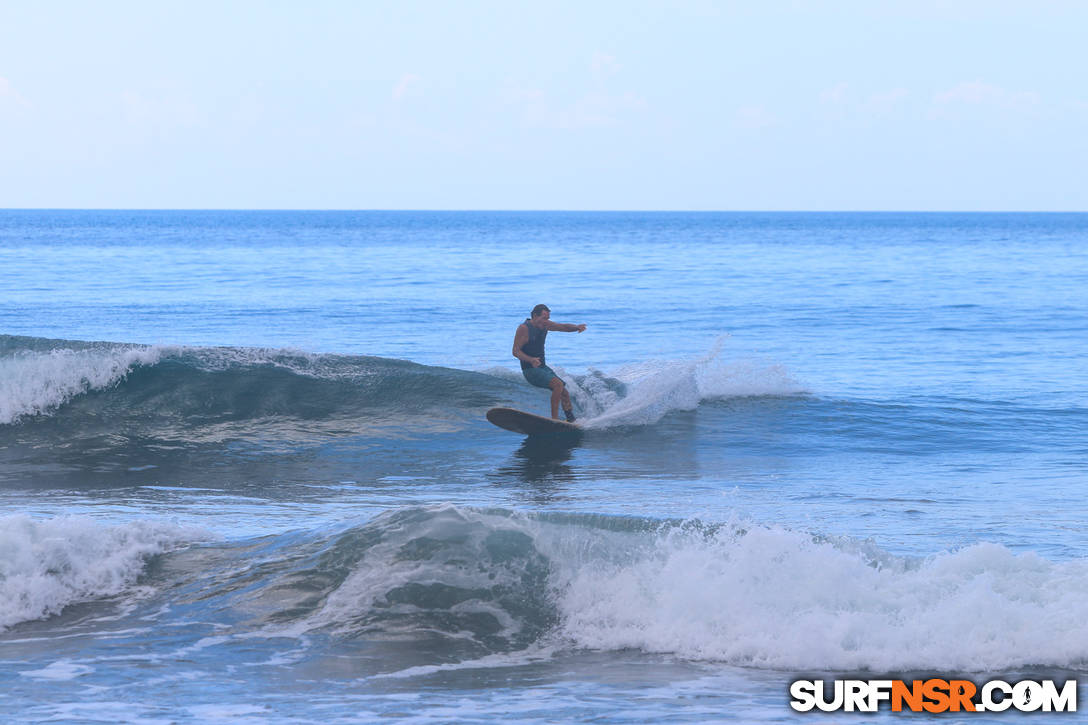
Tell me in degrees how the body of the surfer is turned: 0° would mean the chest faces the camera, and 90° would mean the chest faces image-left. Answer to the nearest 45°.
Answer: approximately 315°

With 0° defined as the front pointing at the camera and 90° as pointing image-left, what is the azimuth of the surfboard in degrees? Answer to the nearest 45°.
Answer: approximately 90°
